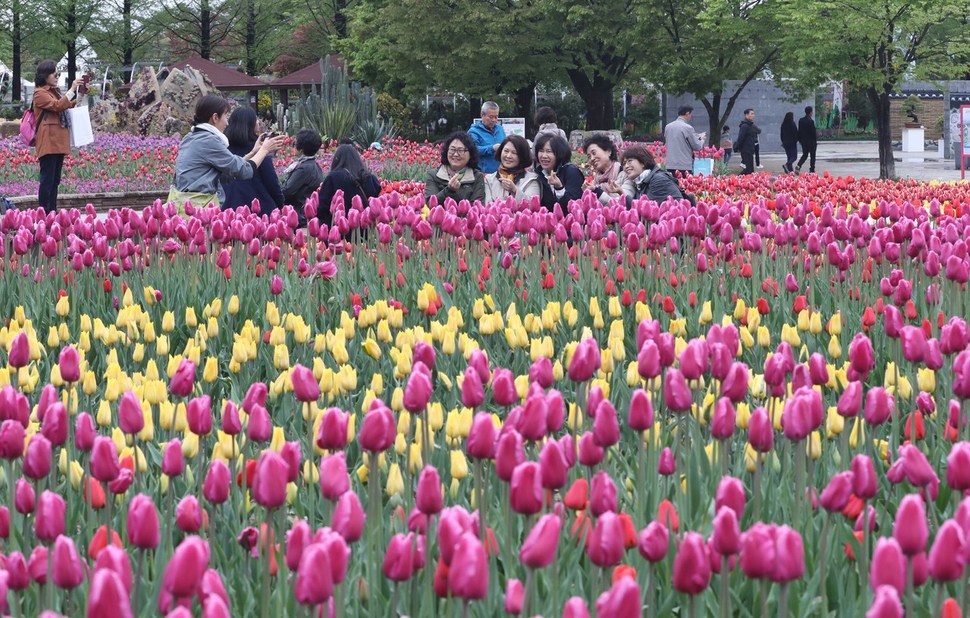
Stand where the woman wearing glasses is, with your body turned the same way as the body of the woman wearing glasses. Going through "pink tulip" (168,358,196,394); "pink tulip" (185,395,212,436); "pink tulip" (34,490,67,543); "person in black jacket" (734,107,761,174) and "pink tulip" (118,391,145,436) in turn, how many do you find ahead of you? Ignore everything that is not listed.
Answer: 4

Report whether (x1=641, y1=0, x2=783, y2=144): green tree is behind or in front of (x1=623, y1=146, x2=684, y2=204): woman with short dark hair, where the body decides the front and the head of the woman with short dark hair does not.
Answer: behind

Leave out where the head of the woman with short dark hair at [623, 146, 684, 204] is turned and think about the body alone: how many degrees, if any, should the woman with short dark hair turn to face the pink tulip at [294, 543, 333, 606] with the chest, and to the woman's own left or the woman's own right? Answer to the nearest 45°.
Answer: approximately 45° to the woman's own left

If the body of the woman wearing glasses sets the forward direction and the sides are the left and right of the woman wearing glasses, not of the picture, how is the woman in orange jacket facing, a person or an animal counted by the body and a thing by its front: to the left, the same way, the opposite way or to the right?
to the left

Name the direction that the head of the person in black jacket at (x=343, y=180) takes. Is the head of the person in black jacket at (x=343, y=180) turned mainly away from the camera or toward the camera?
away from the camera

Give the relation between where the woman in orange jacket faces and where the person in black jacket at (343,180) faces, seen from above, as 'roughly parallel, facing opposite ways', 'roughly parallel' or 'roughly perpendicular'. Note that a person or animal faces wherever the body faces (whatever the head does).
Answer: roughly perpendicular

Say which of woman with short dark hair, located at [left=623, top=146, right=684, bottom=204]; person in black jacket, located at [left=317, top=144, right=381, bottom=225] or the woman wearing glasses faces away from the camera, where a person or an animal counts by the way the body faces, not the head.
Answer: the person in black jacket

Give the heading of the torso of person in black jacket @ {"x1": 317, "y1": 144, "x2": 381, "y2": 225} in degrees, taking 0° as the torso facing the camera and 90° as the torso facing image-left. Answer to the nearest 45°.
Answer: approximately 180°

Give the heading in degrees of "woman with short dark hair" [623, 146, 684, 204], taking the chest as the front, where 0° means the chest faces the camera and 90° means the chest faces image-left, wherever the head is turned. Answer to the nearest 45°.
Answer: approximately 45°

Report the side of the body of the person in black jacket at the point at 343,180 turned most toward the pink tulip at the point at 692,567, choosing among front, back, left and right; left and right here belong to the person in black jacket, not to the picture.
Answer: back

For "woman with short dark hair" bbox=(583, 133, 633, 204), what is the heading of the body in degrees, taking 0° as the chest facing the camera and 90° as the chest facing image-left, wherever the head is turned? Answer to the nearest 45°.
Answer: approximately 45°

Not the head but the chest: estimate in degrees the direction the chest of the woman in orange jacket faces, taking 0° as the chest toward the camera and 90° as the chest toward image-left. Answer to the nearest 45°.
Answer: approximately 270°
